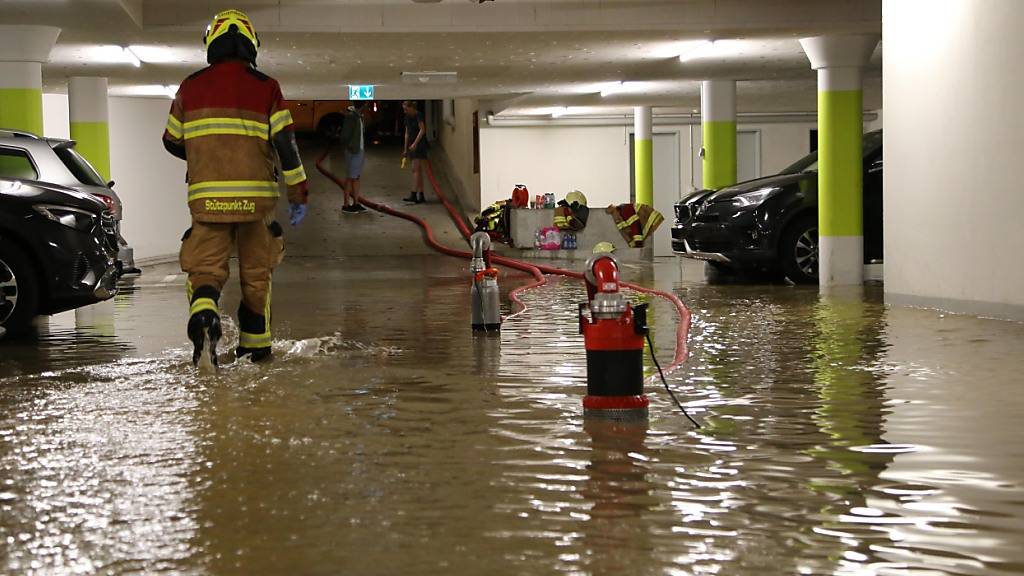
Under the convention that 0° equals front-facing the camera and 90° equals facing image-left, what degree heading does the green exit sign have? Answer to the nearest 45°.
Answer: approximately 0°

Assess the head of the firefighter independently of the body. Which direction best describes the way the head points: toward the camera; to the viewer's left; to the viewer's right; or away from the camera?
away from the camera

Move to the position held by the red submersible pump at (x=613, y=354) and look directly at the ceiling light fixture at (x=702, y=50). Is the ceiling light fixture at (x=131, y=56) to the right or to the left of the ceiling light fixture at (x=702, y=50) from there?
left

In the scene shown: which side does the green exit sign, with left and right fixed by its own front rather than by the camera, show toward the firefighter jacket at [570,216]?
left

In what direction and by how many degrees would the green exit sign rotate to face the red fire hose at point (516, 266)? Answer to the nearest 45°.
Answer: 0° — it already faces it

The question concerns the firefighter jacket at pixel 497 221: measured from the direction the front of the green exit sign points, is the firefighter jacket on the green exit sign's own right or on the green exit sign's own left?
on the green exit sign's own left

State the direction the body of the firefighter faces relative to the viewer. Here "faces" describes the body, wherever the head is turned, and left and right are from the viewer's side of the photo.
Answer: facing away from the viewer

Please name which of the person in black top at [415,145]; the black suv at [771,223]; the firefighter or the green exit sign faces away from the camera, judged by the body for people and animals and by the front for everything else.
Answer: the firefighter

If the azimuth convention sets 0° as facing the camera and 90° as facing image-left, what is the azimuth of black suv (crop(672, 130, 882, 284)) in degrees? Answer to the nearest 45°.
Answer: approximately 45°

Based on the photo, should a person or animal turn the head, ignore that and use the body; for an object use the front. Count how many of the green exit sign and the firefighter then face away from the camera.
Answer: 1

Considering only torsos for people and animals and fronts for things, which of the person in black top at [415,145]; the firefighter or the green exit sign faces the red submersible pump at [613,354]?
the green exit sign
